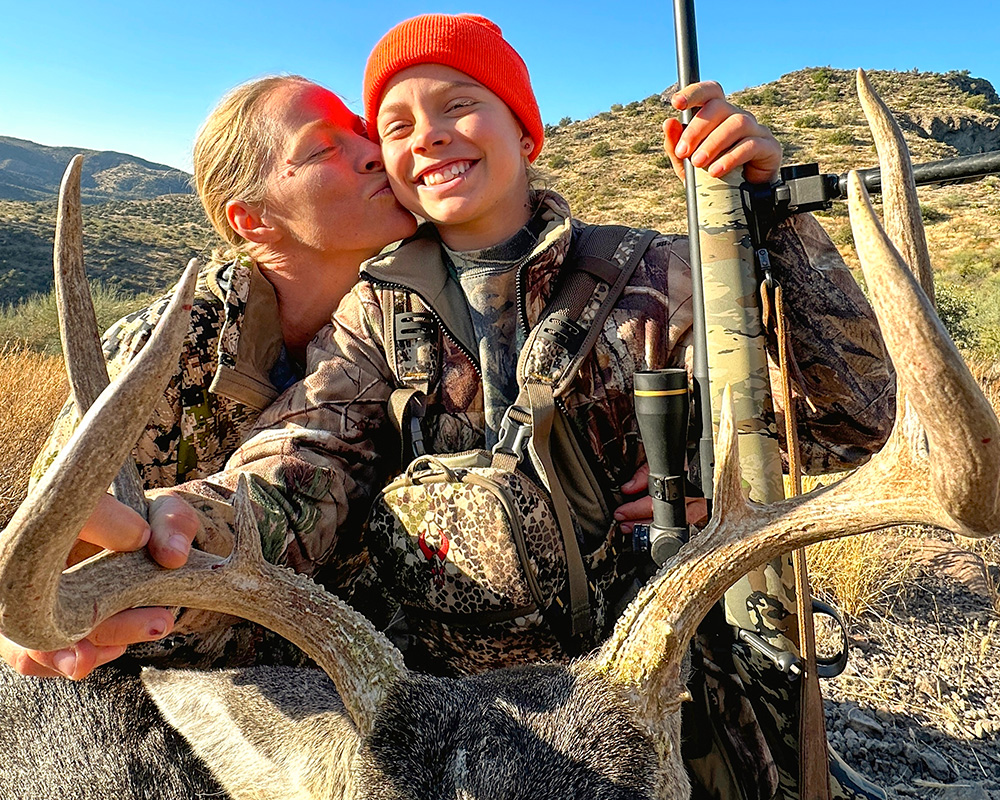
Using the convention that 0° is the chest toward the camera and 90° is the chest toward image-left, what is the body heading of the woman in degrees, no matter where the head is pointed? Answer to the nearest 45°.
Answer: approximately 315°

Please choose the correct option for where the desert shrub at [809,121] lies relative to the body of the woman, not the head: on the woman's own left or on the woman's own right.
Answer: on the woman's own left

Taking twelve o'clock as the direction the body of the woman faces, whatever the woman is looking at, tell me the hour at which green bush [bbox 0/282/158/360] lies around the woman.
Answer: The green bush is roughly at 7 o'clock from the woman.

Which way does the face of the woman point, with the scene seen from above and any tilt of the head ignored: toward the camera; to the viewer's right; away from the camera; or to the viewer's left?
to the viewer's right

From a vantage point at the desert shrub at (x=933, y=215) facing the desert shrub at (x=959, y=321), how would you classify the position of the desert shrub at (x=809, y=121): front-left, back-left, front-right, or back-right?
back-right

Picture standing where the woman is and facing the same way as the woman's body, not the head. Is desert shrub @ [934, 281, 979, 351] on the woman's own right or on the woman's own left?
on the woman's own left

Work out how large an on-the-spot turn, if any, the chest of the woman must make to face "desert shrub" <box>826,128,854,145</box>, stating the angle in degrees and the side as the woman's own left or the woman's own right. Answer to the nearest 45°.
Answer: approximately 90° to the woman's own left
